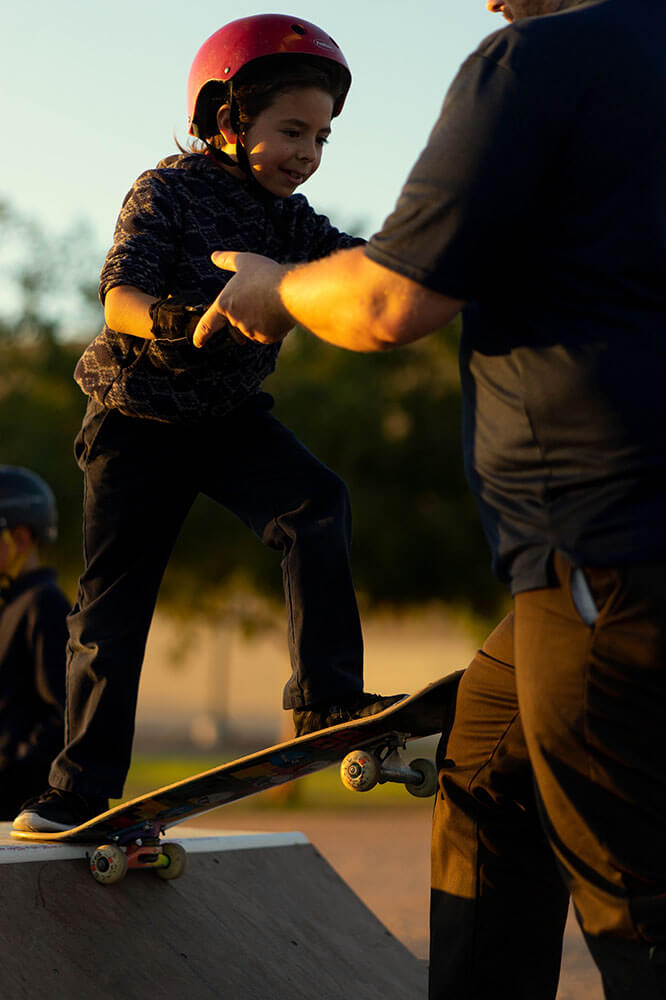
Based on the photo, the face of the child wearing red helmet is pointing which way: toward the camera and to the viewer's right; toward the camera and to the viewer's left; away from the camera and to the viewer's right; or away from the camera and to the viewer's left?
toward the camera and to the viewer's right

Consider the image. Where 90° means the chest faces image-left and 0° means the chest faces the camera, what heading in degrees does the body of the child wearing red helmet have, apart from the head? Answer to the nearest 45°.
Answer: approximately 315°

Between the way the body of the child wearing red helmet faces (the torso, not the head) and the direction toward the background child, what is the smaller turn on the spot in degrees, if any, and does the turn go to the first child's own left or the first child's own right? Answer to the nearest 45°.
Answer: approximately 180°
